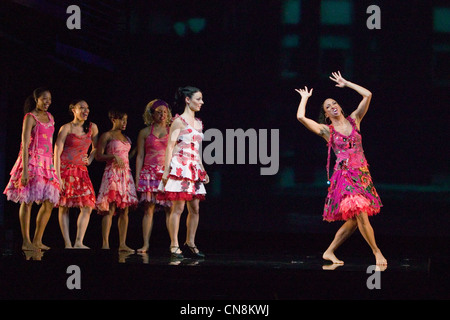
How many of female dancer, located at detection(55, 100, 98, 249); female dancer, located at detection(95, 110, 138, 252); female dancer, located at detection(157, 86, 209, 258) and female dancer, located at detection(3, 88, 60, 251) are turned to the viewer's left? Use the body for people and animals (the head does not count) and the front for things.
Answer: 0

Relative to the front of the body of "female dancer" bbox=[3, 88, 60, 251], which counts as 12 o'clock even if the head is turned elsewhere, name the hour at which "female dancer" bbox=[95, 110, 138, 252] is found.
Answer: "female dancer" bbox=[95, 110, 138, 252] is roughly at 10 o'clock from "female dancer" bbox=[3, 88, 60, 251].

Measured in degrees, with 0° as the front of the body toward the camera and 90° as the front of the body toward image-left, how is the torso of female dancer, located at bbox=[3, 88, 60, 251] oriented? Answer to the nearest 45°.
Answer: approximately 315°

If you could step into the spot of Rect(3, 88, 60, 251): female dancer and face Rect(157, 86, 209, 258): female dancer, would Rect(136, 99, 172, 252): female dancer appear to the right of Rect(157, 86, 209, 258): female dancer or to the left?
left

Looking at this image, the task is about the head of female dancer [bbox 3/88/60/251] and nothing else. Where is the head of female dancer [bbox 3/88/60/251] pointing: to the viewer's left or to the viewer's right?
to the viewer's right

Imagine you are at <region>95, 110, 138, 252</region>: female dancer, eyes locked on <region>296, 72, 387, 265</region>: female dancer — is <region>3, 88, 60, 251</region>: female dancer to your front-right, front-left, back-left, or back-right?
back-right

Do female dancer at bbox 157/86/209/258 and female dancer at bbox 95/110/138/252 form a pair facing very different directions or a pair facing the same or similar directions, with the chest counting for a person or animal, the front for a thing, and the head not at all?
same or similar directions

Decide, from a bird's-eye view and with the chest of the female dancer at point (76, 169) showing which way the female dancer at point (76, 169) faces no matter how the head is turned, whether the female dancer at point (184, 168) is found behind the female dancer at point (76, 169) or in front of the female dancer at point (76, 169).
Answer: in front

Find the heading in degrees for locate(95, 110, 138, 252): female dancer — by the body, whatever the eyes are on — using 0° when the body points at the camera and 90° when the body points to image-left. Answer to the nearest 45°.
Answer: approximately 315°

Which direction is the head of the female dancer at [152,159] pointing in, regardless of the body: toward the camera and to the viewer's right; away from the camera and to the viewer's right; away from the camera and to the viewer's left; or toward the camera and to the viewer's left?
toward the camera and to the viewer's right

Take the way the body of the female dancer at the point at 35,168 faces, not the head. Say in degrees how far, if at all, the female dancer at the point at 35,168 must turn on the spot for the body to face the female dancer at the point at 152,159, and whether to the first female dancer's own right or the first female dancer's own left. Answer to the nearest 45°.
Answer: approximately 45° to the first female dancer's own left

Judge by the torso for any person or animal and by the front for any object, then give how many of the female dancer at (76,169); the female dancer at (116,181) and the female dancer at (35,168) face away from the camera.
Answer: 0

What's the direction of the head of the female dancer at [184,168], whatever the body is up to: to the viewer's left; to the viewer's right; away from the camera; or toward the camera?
to the viewer's right

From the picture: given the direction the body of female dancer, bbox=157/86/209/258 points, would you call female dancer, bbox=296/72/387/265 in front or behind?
in front

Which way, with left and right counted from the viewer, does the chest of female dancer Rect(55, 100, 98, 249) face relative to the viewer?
facing the viewer and to the right of the viewer
